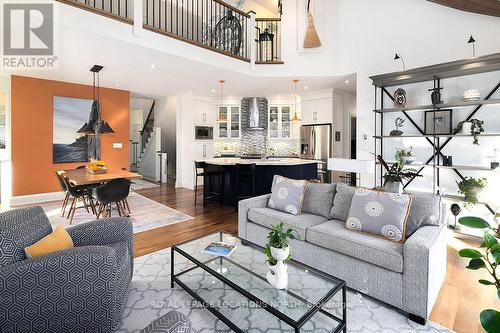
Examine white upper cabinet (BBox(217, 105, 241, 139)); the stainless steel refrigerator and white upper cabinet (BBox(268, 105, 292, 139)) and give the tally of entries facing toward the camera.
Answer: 3

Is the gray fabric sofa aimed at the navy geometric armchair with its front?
yes

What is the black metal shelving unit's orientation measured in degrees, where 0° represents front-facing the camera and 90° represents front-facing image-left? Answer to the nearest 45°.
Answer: approximately 45°

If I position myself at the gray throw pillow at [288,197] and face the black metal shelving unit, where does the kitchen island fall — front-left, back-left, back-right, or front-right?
front-left

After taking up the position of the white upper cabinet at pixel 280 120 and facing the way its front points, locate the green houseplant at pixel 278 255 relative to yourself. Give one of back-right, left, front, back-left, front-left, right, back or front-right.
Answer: front

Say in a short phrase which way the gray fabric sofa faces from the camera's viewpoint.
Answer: facing the viewer and to the left of the viewer

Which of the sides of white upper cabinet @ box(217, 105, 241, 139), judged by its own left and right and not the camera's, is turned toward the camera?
front

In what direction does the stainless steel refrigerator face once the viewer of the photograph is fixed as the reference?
facing the viewer

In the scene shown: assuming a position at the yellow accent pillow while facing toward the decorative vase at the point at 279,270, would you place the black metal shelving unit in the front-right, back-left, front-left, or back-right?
front-left

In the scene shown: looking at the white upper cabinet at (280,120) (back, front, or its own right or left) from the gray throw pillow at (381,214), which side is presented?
front

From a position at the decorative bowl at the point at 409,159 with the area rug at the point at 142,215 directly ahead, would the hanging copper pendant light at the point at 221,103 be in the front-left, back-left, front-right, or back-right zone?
front-right

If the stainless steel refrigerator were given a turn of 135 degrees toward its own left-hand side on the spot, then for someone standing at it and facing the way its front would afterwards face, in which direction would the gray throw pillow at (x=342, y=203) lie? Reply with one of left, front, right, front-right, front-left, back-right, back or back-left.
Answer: back-right
